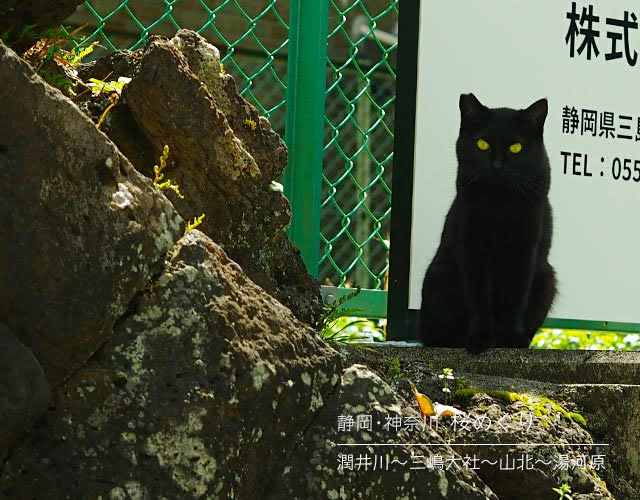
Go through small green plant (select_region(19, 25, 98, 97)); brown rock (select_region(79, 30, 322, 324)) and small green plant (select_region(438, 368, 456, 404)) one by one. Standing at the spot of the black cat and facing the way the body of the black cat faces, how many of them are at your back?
0

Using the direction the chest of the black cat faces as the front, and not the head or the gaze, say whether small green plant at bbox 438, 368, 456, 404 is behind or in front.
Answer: in front

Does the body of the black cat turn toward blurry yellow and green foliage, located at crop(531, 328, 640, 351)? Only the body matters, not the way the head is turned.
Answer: no

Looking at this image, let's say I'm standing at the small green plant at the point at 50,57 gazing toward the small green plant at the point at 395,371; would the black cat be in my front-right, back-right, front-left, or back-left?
front-left

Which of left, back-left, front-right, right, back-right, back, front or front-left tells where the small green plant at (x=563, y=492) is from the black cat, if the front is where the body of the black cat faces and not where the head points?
front

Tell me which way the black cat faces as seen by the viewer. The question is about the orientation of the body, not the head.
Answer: toward the camera

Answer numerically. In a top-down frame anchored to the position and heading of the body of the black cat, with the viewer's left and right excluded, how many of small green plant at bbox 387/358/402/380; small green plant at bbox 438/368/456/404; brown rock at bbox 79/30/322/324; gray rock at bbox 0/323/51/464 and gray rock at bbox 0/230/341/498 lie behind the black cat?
0

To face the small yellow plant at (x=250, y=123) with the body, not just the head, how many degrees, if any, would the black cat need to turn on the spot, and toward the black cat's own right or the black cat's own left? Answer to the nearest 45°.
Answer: approximately 45° to the black cat's own right

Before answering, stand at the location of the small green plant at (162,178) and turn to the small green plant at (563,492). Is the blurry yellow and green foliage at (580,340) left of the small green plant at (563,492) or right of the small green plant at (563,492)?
left

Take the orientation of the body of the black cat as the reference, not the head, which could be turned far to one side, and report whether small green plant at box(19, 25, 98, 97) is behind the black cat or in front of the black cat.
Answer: in front

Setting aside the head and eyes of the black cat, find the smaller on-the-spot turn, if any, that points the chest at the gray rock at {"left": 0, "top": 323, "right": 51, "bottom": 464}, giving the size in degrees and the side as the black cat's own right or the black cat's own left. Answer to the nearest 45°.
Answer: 0° — it already faces it

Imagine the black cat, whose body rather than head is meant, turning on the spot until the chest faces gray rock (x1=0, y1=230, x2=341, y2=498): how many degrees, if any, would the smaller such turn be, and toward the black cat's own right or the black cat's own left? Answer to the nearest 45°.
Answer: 0° — it already faces it
